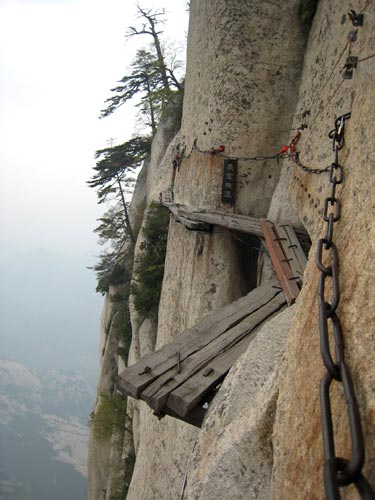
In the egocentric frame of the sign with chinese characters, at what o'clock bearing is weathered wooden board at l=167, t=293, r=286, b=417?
The weathered wooden board is roughly at 12 o'clock from the sign with chinese characters.

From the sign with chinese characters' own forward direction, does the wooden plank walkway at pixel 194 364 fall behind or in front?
in front

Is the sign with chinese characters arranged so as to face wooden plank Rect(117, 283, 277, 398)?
yes

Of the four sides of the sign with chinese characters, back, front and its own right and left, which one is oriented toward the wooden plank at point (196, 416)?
front

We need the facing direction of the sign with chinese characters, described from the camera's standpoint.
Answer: facing the viewer
